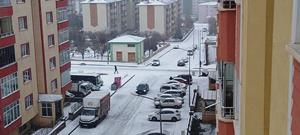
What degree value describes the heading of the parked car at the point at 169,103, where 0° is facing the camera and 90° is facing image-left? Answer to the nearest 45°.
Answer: approximately 90°

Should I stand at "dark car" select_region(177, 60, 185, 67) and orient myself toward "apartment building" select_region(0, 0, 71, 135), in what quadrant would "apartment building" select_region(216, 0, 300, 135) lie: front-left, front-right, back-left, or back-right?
front-left

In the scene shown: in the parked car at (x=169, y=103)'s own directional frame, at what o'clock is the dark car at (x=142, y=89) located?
The dark car is roughly at 2 o'clock from the parked car.

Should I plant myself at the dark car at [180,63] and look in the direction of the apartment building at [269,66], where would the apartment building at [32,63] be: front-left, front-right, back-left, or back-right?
front-right

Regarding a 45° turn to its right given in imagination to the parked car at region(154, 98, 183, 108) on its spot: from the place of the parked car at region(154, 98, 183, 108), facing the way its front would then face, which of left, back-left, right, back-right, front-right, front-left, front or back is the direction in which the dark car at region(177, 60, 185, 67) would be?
front-right

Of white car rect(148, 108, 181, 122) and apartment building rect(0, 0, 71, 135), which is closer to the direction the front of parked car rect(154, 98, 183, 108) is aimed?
the apartment building

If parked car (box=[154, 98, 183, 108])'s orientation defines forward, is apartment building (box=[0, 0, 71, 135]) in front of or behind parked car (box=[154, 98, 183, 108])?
in front
